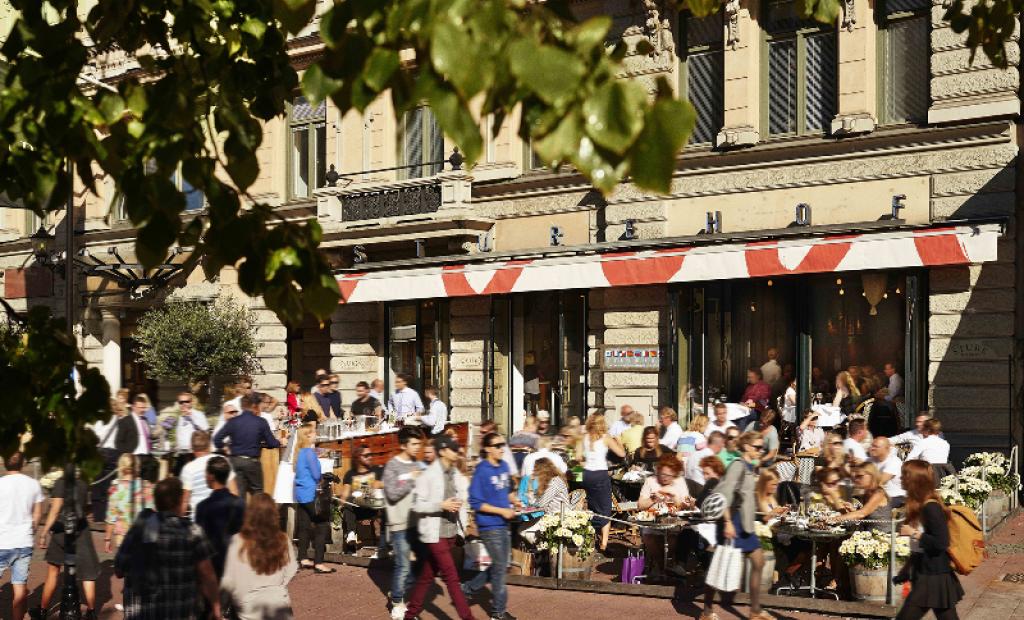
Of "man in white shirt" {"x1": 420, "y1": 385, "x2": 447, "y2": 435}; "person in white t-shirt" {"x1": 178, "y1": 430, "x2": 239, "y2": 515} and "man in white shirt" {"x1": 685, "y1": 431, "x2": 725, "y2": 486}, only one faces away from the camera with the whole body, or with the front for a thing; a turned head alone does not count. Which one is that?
the person in white t-shirt

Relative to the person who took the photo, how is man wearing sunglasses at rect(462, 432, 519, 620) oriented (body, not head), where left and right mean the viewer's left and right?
facing the viewer and to the right of the viewer

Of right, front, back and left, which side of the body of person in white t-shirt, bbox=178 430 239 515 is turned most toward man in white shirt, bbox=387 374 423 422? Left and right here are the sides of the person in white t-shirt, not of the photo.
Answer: front

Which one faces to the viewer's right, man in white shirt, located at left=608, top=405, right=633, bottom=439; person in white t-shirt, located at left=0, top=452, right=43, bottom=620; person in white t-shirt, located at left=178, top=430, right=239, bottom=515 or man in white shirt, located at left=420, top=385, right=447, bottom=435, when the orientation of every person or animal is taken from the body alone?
man in white shirt, located at left=608, top=405, right=633, bottom=439

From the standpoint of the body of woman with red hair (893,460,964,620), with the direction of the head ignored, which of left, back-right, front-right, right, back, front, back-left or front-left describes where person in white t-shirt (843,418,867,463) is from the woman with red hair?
right

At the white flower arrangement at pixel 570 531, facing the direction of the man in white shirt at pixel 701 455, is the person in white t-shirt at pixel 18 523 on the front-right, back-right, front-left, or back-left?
back-left

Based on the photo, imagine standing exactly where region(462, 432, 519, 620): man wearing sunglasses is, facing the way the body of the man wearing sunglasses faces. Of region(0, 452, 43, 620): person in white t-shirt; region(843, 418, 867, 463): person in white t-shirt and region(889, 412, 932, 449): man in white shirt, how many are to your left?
2

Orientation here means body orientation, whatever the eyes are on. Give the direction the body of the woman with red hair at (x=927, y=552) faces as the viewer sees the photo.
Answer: to the viewer's left

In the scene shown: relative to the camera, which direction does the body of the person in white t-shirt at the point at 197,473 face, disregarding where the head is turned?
away from the camera
